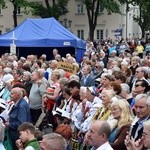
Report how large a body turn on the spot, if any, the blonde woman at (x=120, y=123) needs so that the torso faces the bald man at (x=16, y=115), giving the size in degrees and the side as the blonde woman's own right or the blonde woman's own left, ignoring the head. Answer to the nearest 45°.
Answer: approximately 45° to the blonde woman's own right

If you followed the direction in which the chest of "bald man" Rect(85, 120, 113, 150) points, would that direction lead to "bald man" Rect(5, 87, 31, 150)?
no

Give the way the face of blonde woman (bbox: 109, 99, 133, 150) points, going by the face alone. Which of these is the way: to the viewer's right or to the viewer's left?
to the viewer's left

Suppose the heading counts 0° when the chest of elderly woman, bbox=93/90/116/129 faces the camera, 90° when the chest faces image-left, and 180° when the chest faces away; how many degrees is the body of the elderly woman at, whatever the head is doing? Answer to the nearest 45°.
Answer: approximately 45°

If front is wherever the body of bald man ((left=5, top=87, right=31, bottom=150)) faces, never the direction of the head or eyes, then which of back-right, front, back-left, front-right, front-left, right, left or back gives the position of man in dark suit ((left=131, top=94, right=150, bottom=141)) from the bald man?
back-left

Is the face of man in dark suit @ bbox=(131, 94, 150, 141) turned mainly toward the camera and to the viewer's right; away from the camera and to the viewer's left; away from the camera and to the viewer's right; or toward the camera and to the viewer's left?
toward the camera and to the viewer's left

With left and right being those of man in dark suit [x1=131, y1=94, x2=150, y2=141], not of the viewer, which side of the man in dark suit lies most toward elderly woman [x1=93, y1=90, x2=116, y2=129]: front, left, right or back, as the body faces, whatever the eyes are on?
right

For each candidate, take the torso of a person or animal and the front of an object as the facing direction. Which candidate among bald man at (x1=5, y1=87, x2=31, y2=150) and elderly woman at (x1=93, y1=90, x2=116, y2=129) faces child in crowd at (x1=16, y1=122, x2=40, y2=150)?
the elderly woman

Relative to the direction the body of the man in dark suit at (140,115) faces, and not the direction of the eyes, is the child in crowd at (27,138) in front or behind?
in front

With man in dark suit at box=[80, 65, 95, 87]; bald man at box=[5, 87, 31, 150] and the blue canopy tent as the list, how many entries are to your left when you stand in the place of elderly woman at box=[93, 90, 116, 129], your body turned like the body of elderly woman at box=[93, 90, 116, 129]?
0

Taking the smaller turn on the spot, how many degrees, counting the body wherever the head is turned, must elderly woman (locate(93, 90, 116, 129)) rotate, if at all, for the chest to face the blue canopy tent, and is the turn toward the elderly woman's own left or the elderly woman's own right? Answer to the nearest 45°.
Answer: approximately 135° to the elderly woman's own right

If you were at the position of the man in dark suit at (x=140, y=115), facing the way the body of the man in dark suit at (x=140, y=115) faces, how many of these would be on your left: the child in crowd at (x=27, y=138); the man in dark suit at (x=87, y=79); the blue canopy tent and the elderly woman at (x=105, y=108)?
0
